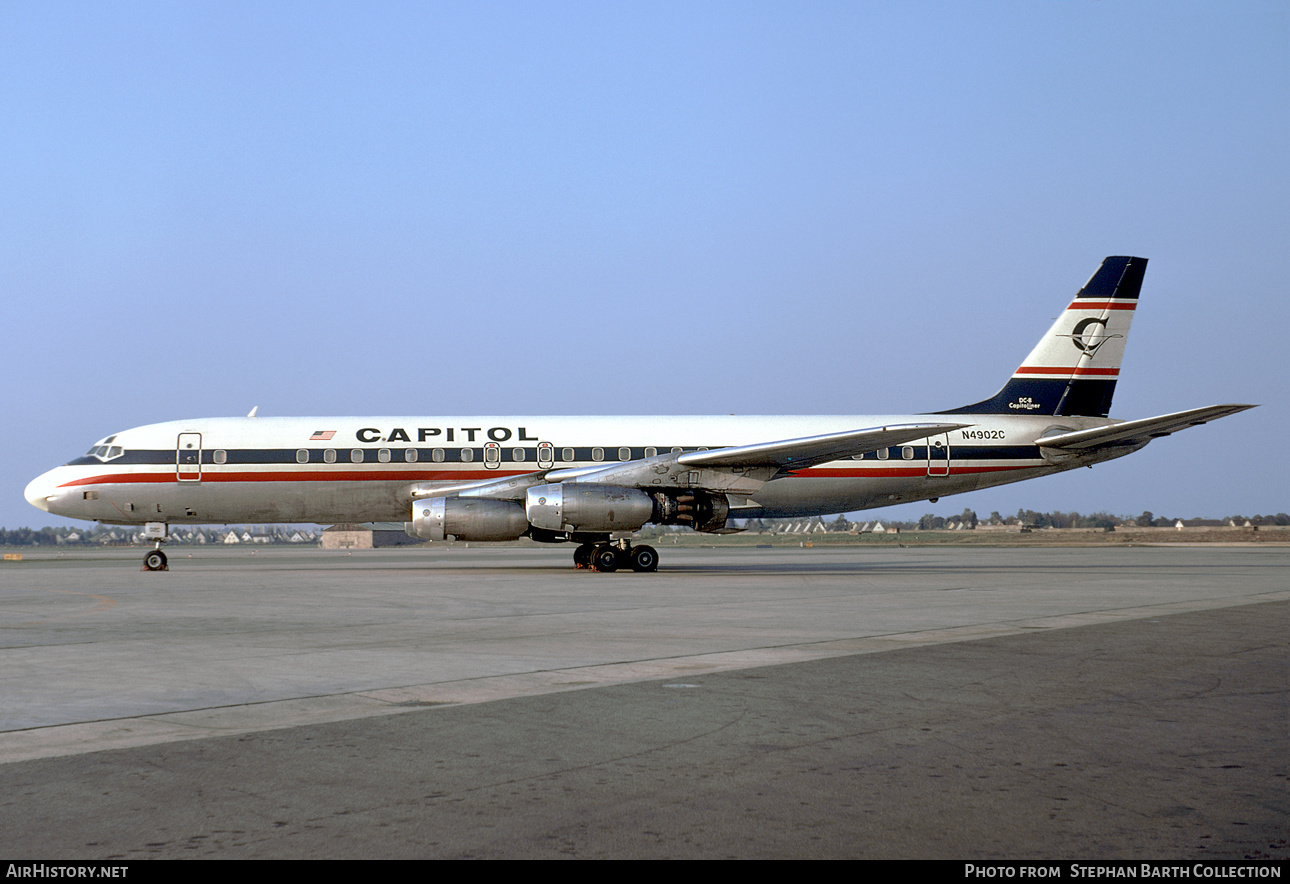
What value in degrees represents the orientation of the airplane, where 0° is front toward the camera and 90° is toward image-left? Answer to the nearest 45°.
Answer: approximately 90°
